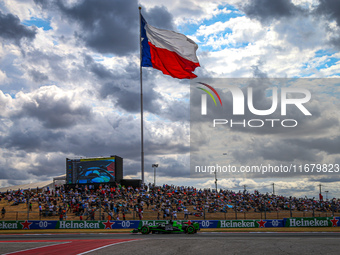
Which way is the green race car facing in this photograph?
to the viewer's left

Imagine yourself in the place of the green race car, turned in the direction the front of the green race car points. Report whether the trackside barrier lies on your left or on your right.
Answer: on your right
